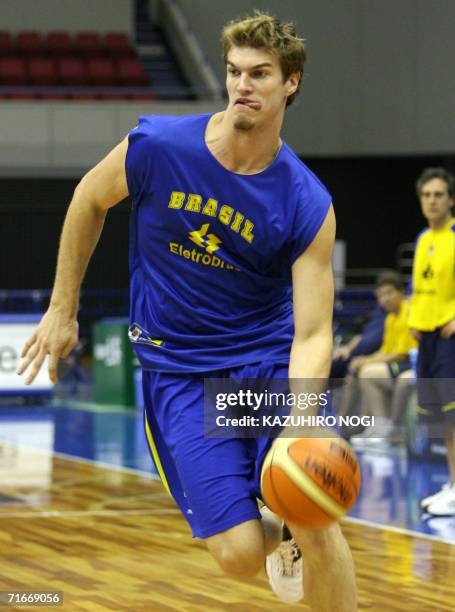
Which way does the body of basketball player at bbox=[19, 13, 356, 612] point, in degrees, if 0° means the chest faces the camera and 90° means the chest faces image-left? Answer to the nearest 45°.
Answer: approximately 0°

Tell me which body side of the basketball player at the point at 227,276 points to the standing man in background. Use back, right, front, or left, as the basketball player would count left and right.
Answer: back

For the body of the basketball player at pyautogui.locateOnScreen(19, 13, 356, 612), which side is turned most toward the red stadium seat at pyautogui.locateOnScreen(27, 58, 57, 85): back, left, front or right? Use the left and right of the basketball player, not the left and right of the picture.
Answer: back

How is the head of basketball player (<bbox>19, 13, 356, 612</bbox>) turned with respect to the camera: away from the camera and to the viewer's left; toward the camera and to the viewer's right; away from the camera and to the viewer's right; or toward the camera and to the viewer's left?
toward the camera and to the viewer's left

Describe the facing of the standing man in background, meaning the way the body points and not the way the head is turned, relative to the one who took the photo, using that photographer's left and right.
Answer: facing the viewer and to the left of the viewer

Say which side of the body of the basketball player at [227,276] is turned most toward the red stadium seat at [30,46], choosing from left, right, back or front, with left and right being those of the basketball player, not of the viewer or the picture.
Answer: back

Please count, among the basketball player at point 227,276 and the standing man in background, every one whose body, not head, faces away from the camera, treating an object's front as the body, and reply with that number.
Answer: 0

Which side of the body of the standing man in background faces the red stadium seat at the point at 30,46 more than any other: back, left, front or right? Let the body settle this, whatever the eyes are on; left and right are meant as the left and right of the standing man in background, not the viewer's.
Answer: right

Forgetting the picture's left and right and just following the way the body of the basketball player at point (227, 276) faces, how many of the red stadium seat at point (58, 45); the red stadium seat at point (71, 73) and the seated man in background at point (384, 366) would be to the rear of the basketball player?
3
